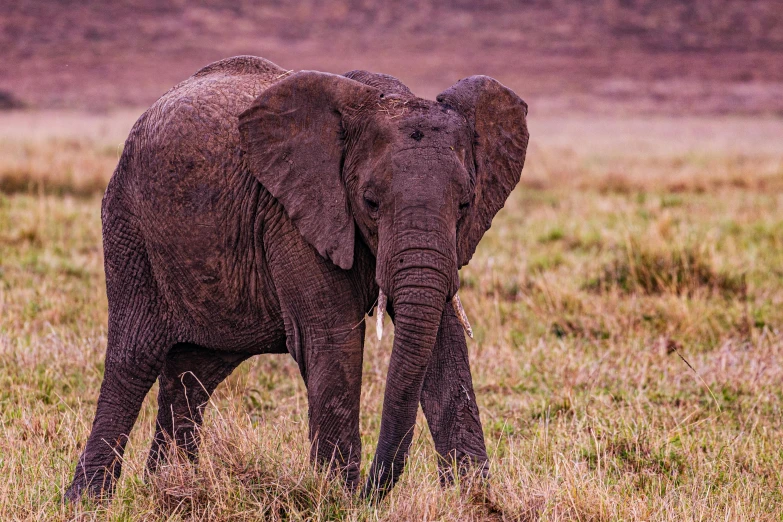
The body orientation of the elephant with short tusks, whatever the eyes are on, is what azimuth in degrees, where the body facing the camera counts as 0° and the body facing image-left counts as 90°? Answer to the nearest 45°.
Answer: approximately 315°
